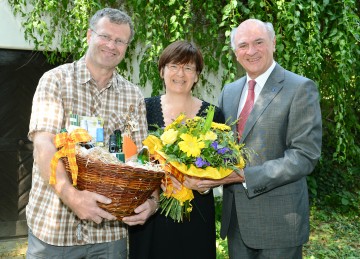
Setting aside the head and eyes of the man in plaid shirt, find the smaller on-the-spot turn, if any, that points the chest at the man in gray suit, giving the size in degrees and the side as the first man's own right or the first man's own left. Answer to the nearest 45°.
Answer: approximately 45° to the first man's own left

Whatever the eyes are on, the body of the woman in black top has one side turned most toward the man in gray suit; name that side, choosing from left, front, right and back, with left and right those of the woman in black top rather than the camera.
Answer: left

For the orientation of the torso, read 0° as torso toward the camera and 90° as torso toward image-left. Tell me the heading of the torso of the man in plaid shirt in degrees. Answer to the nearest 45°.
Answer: approximately 315°

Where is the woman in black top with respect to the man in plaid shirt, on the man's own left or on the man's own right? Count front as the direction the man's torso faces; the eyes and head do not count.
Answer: on the man's own left
